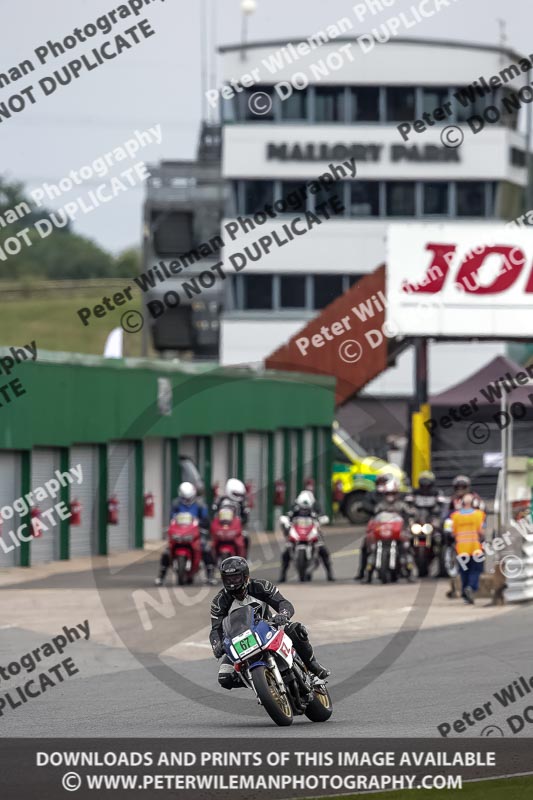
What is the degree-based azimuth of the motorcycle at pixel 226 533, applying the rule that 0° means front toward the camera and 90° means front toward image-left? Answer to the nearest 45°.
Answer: approximately 0°

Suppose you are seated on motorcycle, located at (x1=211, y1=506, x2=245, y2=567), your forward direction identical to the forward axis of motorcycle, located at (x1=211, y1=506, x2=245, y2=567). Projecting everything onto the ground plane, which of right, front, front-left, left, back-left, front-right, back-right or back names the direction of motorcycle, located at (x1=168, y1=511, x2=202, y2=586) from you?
front-right

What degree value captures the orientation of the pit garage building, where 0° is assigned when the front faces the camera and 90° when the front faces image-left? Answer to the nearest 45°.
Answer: approximately 315°

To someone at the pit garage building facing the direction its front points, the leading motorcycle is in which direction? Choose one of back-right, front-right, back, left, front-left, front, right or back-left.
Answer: front-right

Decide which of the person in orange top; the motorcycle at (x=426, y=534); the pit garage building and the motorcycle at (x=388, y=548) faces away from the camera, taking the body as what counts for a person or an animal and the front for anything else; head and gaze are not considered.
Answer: the person in orange top

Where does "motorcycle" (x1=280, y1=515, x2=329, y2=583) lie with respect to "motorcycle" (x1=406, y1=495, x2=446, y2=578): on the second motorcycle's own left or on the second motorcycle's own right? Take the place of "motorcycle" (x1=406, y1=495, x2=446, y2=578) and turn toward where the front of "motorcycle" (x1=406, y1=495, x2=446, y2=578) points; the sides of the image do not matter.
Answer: on the second motorcycle's own right

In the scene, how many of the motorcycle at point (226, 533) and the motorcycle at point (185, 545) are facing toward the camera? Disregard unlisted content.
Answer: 2

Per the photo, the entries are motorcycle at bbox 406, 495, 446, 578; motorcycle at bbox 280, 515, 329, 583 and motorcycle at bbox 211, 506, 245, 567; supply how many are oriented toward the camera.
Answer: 3

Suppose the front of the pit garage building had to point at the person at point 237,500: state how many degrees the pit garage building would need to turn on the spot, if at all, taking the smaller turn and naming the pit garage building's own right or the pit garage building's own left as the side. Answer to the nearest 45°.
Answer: approximately 45° to the pit garage building's own right

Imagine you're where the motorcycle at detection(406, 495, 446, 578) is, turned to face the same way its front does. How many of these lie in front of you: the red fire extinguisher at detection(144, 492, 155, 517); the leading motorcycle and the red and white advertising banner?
1
